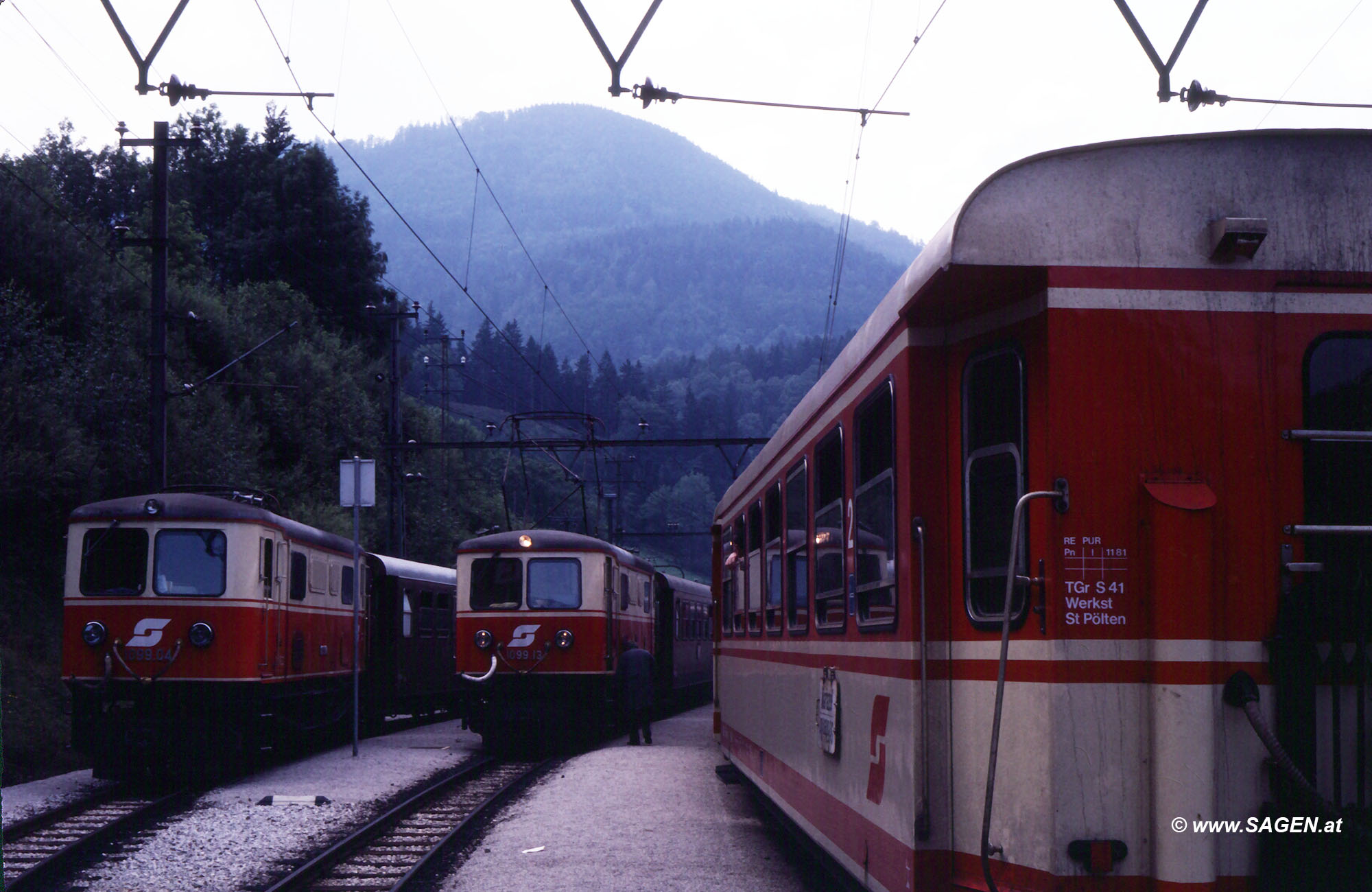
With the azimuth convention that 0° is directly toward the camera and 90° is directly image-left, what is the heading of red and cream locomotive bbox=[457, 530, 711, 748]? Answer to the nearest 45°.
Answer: approximately 0°

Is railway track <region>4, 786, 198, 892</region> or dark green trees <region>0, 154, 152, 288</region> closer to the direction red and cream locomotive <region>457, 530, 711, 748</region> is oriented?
the railway track

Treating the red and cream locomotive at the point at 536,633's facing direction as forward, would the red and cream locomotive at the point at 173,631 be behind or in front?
in front

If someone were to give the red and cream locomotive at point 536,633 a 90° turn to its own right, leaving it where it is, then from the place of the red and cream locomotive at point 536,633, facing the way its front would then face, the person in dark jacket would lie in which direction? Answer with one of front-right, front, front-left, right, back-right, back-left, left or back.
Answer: back

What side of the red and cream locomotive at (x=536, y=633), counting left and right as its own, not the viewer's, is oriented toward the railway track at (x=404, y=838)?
front

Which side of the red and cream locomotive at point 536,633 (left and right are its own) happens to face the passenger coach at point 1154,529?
front

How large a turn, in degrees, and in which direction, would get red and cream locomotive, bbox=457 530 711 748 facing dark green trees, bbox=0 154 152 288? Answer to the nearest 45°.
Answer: approximately 45° to its right

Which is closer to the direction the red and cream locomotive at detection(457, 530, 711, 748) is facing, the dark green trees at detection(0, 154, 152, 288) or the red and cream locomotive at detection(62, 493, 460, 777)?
the red and cream locomotive

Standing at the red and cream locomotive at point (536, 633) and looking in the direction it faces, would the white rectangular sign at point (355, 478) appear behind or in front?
in front
